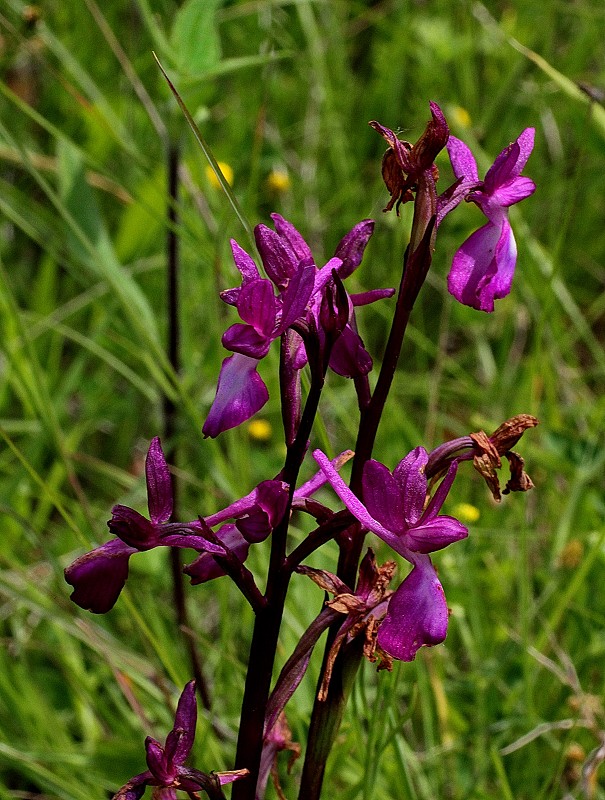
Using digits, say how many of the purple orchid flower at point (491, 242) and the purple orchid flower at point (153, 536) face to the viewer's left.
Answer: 1

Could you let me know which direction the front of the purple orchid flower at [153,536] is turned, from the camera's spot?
facing to the left of the viewer

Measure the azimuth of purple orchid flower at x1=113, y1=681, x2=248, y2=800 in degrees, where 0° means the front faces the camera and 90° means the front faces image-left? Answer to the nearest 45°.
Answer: approximately 45°

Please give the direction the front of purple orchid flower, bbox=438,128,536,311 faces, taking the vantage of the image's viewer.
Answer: facing to the right of the viewer
